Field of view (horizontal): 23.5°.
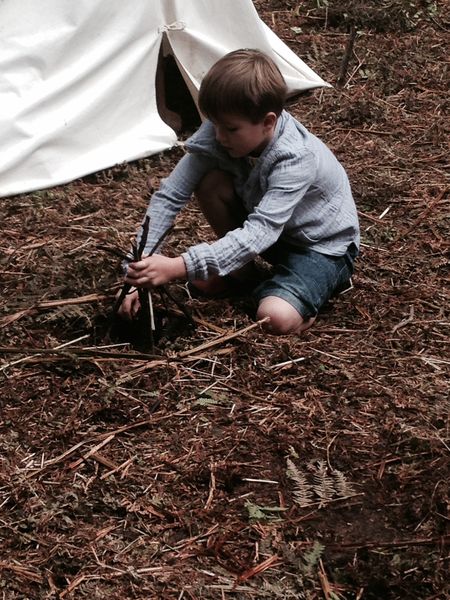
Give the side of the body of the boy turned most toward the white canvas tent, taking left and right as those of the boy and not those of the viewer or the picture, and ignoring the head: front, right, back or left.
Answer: right

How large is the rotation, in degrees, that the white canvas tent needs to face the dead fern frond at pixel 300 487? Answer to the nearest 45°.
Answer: approximately 45° to its right

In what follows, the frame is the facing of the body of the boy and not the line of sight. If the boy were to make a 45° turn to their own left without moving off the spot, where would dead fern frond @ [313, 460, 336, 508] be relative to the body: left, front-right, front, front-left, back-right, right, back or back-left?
front

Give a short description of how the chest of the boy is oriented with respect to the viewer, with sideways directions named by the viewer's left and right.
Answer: facing the viewer and to the left of the viewer

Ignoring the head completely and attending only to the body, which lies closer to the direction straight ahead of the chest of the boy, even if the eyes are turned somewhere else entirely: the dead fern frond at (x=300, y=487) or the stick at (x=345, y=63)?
the dead fern frond

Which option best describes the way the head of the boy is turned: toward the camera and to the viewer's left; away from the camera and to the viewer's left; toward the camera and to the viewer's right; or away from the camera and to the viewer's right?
toward the camera and to the viewer's left

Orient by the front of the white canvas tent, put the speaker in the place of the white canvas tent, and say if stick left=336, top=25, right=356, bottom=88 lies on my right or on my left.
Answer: on my left

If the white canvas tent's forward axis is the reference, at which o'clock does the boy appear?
The boy is roughly at 1 o'clock from the white canvas tent.

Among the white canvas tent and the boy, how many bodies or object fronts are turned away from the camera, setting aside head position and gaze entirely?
0

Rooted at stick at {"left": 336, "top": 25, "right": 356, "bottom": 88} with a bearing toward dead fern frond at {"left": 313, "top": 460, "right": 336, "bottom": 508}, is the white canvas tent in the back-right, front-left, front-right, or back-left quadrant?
front-right

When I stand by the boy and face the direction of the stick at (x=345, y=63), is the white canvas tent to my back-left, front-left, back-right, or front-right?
front-left

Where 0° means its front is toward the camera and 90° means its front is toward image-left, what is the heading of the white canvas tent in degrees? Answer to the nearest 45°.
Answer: approximately 315°

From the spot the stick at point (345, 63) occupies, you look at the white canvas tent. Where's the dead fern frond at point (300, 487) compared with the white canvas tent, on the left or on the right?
left

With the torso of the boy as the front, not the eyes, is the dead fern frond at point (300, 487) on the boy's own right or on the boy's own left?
on the boy's own left

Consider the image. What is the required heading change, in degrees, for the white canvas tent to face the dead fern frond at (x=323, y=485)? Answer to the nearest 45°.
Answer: approximately 45° to its right

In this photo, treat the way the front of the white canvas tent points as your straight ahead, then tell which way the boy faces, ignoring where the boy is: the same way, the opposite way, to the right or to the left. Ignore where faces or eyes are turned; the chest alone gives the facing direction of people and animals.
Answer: to the right
